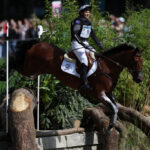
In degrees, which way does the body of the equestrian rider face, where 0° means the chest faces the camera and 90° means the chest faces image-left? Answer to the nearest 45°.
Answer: approximately 315°

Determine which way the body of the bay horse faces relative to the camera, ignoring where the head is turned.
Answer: to the viewer's right
